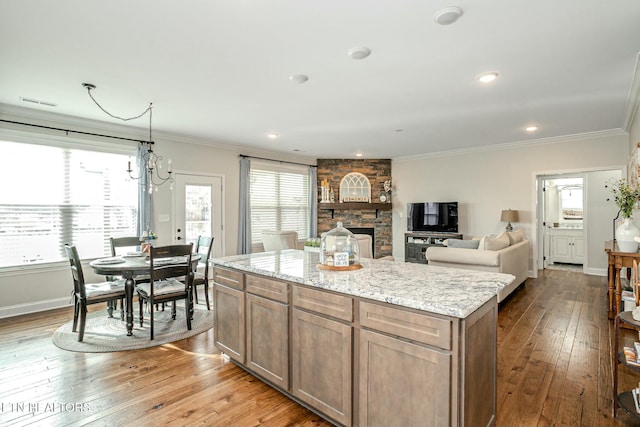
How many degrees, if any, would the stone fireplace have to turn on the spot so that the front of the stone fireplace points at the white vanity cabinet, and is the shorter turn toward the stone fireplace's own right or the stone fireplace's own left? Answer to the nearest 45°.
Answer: approximately 90° to the stone fireplace's own left

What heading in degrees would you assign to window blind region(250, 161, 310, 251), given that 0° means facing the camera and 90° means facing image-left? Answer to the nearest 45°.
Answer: approximately 315°

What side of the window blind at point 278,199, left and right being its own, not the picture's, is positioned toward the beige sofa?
front

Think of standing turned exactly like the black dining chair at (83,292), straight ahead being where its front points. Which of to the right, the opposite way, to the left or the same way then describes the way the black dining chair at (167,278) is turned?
to the left

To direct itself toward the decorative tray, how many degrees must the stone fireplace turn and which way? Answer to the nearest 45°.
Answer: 0° — it already faces it

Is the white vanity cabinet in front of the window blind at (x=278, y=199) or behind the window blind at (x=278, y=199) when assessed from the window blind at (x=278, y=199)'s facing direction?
in front

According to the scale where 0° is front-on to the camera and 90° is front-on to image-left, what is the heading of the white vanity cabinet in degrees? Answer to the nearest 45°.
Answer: approximately 0°

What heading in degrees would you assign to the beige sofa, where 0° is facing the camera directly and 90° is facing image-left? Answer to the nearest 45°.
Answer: approximately 135°

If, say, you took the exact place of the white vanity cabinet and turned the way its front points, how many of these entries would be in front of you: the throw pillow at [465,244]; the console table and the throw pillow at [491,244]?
3

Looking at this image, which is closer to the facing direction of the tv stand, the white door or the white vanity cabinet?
the white door

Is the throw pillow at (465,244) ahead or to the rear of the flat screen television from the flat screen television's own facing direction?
ahead

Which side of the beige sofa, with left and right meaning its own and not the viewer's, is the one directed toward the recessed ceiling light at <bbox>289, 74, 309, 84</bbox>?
left
